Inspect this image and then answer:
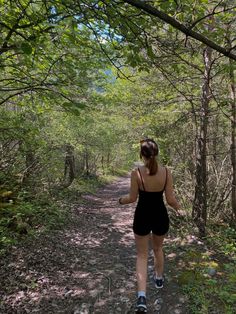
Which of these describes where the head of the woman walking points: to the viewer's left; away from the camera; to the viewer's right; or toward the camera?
away from the camera

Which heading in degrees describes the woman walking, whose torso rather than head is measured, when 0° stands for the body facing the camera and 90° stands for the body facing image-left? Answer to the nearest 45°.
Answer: approximately 180°

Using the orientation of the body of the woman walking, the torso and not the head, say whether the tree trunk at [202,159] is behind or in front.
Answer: in front
